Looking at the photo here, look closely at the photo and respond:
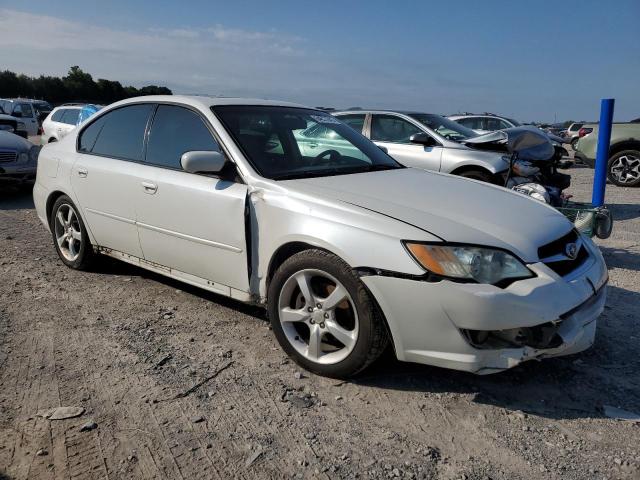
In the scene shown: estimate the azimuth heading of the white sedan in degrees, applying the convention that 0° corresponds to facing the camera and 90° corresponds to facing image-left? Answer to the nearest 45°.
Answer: approximately 315°

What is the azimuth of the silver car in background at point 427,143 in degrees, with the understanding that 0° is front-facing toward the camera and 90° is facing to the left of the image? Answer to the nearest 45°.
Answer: approximately 315°

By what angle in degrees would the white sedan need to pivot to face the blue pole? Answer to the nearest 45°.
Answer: approximately 90° to its left

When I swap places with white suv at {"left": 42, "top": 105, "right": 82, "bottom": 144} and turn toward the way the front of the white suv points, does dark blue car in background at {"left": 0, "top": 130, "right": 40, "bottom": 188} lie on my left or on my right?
on my right

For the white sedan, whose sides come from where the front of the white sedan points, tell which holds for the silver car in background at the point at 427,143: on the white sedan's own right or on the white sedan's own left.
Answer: on the white sedan's own left
